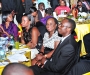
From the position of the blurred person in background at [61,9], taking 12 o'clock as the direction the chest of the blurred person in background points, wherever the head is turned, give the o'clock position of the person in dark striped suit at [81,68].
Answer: The person in dark striped suit is roughly at 12 o'clock from the blurred person in background.

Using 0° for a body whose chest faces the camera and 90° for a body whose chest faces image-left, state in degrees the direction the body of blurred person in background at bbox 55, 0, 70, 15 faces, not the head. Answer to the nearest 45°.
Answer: approximately 0°

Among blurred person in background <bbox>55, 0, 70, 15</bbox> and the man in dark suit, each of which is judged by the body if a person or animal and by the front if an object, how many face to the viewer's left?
1

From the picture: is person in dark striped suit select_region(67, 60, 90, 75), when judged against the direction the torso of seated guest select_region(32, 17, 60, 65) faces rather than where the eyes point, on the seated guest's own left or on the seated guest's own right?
on the seated guest's own left

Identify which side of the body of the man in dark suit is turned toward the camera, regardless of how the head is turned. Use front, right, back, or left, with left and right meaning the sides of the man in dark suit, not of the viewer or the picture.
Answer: left

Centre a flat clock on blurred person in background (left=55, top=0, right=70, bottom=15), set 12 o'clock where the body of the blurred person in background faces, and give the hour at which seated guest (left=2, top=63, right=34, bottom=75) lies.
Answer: The seated guest is roughly at 12 o'clock from the blurred person in background.

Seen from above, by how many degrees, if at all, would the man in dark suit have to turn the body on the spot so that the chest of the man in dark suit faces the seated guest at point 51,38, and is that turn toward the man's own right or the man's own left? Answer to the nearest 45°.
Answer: approximately 90° to the man's own right

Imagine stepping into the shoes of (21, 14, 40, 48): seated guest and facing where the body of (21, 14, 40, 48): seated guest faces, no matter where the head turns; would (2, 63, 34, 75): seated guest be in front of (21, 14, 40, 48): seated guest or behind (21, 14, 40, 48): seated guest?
in front

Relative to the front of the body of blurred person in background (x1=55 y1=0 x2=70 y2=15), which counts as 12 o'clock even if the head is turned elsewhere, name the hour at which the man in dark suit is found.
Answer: The man in dark suit is roughly at 12 o'clock from the blurred person in background.

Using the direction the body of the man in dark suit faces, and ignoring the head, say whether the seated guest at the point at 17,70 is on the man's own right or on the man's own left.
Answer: on the man's own left

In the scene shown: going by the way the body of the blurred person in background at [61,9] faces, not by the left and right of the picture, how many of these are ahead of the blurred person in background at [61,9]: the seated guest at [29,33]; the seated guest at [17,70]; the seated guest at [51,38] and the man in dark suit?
4
